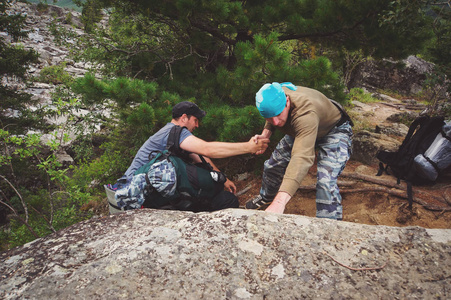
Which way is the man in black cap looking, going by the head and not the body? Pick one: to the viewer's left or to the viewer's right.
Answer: to the viewer's right

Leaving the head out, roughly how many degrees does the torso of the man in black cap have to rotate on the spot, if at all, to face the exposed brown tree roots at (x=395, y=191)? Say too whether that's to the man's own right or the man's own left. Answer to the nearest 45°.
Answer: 0° — they already face it

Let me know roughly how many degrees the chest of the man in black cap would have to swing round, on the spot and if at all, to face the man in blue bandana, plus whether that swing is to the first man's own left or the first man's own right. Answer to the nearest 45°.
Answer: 0° — they already face them

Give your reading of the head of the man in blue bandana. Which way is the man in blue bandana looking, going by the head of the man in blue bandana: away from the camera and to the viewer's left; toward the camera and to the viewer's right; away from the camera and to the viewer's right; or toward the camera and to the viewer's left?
toward the camera and to the viewer's left

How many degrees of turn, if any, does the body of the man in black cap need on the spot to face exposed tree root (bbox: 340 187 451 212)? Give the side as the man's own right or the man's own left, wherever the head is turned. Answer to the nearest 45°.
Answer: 0° — they already face it

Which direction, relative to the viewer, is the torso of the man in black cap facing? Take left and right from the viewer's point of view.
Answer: facing to the right of the viewer
